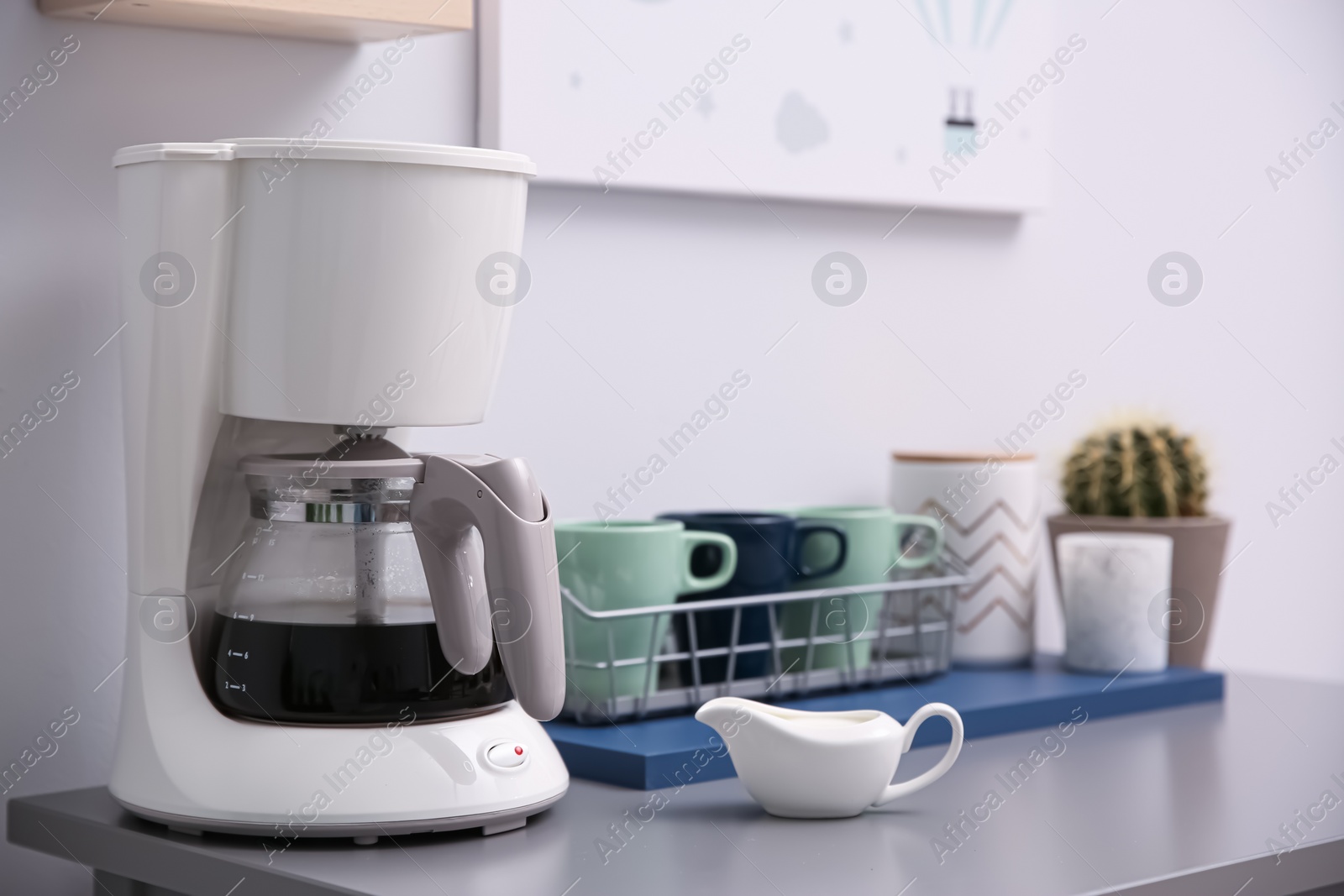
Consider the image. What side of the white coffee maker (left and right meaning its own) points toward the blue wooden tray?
left

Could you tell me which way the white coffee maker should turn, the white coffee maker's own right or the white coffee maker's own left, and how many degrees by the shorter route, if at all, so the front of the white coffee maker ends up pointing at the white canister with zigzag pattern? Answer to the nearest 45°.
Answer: approximately 90° to the white coffee maker's own left

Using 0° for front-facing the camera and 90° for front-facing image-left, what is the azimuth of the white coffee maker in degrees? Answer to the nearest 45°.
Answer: approximately 315°

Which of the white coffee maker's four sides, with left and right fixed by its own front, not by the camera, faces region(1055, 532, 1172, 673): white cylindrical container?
left
